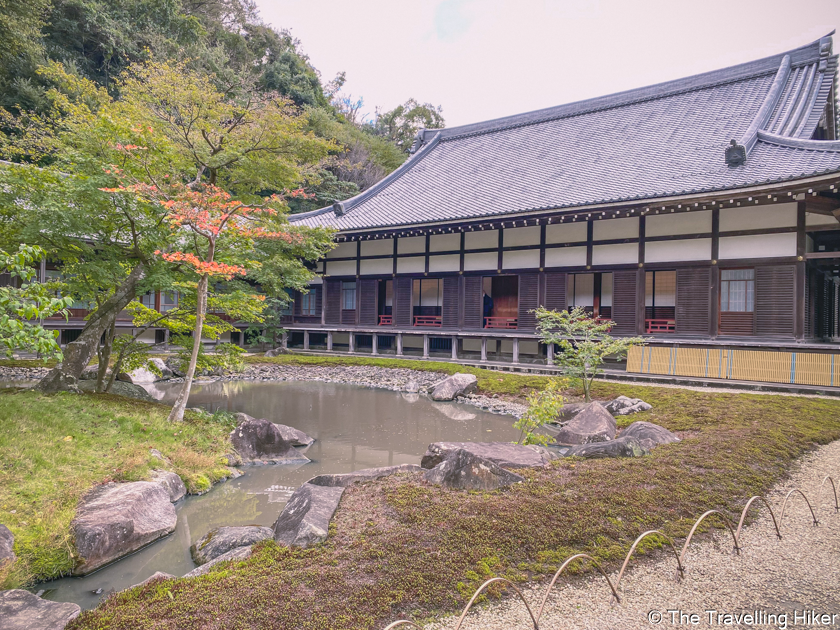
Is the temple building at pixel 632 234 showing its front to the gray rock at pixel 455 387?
yes

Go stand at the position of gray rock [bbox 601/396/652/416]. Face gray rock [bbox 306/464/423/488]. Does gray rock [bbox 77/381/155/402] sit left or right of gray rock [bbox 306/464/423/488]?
right

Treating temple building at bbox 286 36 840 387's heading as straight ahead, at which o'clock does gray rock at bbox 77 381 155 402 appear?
The gray rock is roughly at 12 o'clock from the temple building.

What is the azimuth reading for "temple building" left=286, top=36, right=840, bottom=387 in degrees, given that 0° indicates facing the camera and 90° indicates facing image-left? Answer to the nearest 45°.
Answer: approximately 45°

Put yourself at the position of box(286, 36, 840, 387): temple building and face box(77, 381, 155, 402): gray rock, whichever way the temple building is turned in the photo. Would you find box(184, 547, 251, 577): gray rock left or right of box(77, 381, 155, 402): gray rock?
left

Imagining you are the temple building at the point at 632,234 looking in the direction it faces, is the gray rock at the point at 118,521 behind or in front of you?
in front

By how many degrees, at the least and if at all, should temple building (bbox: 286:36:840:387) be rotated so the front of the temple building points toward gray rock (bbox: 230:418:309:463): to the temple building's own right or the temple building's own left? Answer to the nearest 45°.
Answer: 0° — it already faces it

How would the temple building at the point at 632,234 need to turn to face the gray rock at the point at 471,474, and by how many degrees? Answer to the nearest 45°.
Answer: approximately 45° to its left

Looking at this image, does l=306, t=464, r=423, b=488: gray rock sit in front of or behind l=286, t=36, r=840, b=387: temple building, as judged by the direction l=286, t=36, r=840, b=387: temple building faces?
in front
